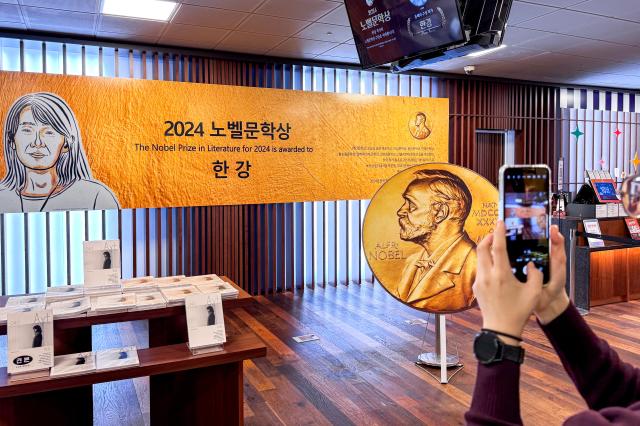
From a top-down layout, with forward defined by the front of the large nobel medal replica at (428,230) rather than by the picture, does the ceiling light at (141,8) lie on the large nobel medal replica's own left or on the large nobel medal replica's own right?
on the large nobel medal replica's own right

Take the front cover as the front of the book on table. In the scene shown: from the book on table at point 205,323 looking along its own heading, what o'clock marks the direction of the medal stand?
The medal stand is roughly at 8 o'clock from the book on table.

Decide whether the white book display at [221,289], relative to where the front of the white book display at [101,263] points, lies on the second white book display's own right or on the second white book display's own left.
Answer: on the second white book display's own left

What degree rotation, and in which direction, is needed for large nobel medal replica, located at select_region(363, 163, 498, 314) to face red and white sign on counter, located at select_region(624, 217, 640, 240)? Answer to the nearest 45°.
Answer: approximately 135° to its left

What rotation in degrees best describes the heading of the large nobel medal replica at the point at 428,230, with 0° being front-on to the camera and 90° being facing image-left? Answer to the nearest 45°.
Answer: approximately 0°

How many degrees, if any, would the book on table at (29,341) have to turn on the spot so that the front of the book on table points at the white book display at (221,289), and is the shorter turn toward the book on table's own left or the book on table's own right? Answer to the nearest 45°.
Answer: approximately 90° to the book on table's own left

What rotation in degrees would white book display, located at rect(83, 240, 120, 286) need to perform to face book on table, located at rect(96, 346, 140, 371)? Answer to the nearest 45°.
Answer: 0° — it already faces it

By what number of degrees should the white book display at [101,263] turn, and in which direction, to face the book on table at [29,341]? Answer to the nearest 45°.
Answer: approximately 45° to its right
